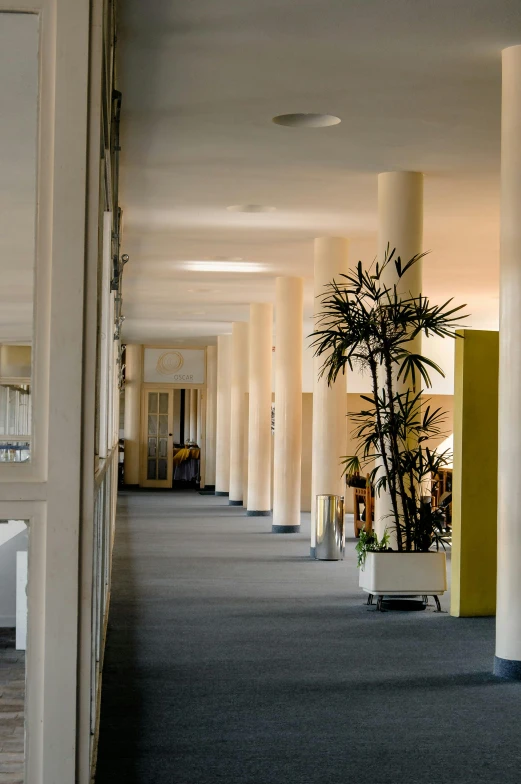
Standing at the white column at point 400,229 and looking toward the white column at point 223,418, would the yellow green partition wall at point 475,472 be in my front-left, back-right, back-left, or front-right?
back-right

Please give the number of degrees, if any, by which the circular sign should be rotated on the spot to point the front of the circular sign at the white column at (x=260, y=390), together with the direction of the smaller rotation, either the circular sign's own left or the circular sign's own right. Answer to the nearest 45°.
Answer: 0° — it already faces it

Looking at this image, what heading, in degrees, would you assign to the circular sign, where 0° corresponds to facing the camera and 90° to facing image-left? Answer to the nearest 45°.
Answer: approximately 0°

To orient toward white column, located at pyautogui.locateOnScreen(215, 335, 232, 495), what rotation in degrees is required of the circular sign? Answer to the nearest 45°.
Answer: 0° — it already faces it

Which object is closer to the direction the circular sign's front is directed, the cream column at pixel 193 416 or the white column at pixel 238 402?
the white column

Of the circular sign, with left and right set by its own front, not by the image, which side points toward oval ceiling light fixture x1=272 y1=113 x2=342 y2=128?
front

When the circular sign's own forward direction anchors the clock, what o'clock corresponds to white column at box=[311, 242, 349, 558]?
The white column is roughly at 12 o'clock from the circular sign.

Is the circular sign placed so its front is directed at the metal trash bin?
yes

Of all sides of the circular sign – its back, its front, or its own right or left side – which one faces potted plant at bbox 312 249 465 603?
front

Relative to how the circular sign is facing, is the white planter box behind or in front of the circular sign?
in front

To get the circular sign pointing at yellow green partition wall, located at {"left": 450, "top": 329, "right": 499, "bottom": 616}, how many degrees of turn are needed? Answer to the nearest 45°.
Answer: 0° — it already faces it

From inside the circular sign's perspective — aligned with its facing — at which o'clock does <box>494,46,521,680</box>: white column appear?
The white column is roughly at 12 o'clock from the circular sign.

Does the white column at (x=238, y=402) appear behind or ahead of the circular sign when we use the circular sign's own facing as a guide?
ahead
